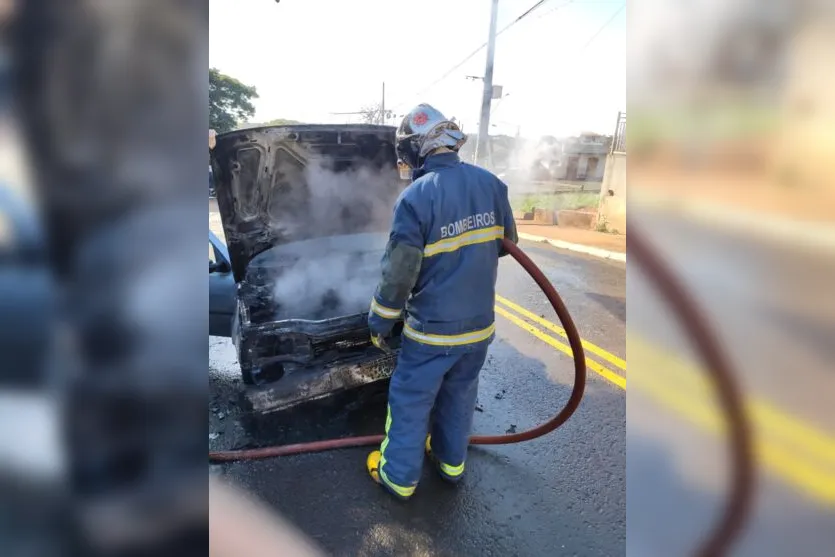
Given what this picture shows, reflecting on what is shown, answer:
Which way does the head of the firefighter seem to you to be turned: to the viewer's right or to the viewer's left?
to the viewer's left

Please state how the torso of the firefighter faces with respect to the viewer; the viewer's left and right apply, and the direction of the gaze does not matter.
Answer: facing away from the viewer and to the left of the viewer

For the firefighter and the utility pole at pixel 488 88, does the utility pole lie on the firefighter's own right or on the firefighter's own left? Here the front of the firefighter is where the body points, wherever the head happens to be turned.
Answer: on the firefighter's own right

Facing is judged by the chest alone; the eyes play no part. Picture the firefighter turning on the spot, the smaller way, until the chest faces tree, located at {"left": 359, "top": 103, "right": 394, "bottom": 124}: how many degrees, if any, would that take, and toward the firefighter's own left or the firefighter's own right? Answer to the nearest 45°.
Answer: approximately 45° to the firefighter's own right

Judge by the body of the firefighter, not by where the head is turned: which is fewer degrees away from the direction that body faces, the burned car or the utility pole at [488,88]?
the burned car
